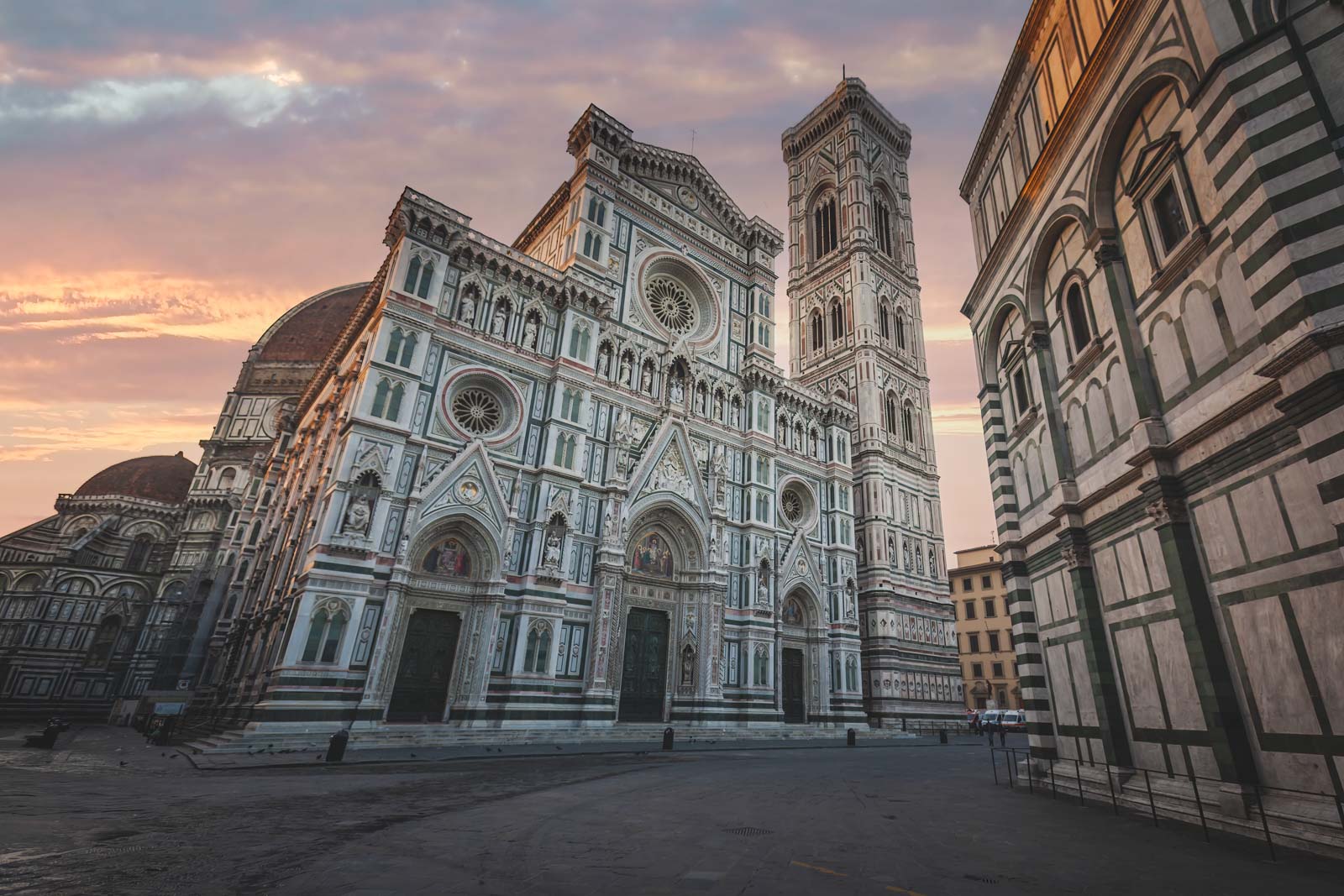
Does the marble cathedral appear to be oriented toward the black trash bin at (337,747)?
no

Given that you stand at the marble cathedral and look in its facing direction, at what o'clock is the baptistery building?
The baptistery building is roughly at 1 o'clock from the marble cathedral.

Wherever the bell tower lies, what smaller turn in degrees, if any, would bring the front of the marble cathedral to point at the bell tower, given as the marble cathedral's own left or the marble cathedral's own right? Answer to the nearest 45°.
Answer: approximately 45° to the marble cathedral's own left

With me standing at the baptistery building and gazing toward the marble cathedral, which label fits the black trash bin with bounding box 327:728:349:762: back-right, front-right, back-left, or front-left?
front-left

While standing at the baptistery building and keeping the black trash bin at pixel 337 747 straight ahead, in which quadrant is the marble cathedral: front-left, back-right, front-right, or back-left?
front-right

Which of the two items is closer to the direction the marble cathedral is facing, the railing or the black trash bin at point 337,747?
the railing

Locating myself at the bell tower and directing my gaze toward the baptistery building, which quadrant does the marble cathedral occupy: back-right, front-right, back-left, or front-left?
front-right

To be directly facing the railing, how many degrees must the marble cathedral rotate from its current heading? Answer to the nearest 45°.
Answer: approximately 45° to its right

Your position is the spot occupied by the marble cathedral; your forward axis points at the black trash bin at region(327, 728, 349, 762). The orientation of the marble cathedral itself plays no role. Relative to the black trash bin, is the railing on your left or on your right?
left

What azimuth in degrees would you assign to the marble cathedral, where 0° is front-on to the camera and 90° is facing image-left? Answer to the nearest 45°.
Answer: approximately 315°
